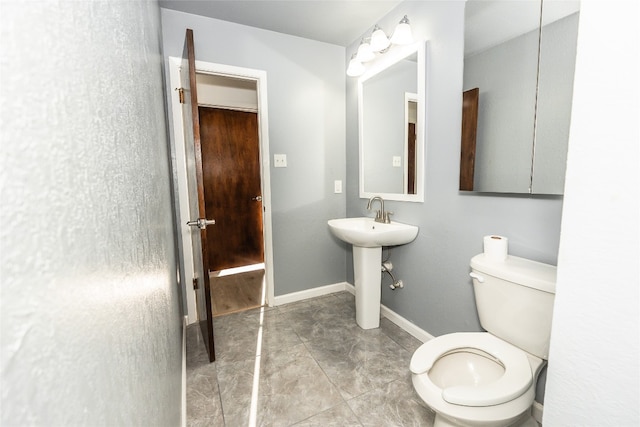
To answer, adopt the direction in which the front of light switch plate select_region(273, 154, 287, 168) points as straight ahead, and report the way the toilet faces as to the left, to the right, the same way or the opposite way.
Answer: to the right

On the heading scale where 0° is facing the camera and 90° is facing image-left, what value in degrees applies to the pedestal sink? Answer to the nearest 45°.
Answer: approximately 45°
